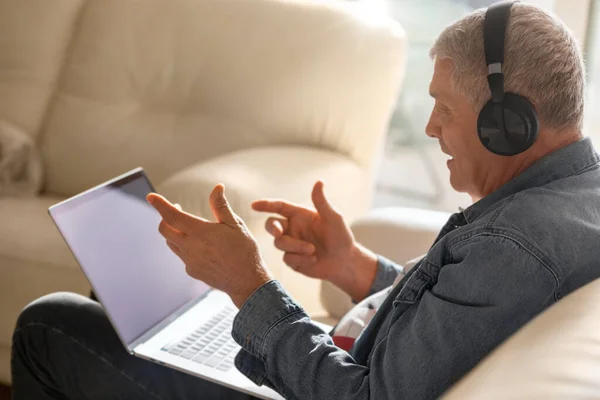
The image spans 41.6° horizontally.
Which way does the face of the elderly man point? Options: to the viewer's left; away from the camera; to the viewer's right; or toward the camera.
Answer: to the viewer's left

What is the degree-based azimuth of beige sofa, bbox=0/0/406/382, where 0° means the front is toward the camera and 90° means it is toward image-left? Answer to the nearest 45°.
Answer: approximately 45°

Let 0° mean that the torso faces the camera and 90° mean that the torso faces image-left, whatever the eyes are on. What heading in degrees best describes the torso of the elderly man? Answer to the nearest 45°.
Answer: approximately 90°
